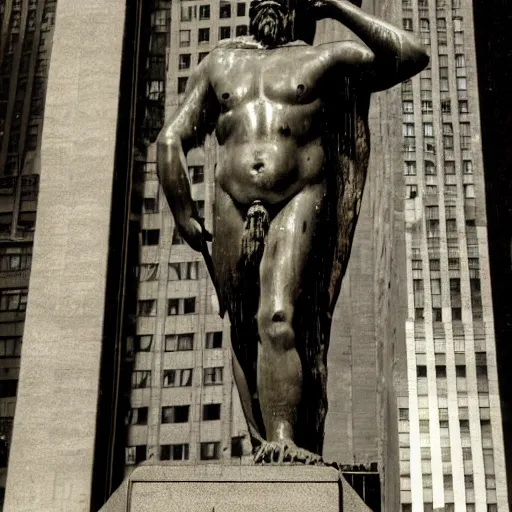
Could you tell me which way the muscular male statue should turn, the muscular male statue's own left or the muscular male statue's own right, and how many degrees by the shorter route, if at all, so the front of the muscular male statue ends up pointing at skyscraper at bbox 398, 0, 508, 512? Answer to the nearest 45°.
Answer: approximately 180°

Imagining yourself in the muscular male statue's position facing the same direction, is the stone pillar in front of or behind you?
behind

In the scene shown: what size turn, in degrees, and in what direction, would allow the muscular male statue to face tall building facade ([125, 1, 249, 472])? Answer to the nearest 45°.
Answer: approximately 180°

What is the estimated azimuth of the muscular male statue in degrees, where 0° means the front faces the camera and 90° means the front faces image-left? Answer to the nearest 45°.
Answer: approximately 0°
